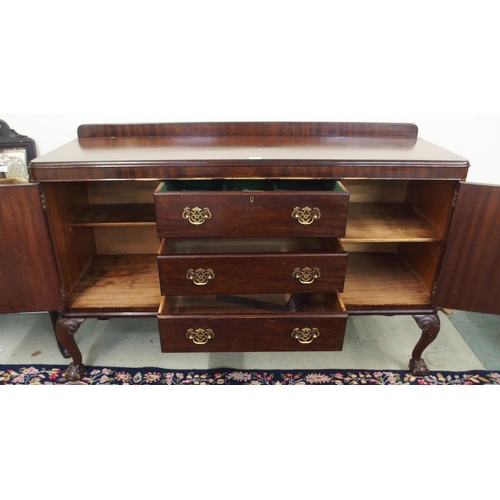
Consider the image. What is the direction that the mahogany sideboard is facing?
toward the camera
